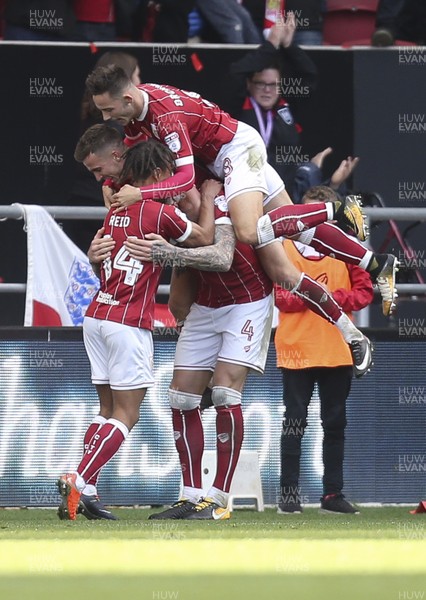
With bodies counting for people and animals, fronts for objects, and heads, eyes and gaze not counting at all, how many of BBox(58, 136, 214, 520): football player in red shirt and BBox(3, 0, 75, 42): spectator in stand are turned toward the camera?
1

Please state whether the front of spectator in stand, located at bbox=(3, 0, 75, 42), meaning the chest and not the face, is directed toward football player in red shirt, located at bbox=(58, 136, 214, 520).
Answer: yes

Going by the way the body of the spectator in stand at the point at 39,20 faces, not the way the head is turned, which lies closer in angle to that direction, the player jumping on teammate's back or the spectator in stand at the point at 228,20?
the player jumping on teammate's back

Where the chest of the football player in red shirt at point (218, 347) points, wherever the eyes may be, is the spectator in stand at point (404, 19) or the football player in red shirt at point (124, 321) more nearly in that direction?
the football player in red shirt

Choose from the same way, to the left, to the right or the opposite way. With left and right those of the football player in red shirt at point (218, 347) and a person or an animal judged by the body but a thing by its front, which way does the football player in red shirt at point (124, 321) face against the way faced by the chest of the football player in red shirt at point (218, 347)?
the opposite way

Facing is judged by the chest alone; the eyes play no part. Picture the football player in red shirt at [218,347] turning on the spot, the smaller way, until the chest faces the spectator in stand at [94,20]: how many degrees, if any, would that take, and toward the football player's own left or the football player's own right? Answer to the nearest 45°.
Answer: approximately 135° to the football player's own right

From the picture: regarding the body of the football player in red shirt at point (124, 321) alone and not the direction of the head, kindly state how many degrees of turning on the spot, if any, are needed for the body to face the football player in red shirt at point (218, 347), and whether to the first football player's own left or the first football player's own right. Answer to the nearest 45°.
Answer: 0° — they already face them

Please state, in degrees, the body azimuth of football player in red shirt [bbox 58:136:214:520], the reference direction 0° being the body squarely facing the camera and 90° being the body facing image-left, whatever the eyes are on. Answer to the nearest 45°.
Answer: approximately 225°

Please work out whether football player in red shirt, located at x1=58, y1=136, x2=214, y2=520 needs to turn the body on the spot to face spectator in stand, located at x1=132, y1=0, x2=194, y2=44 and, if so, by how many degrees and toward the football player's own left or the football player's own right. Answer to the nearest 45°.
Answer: approximately 45° to the football player's own left

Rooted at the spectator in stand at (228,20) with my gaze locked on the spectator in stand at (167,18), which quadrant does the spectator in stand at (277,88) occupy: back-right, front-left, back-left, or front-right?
back-left
